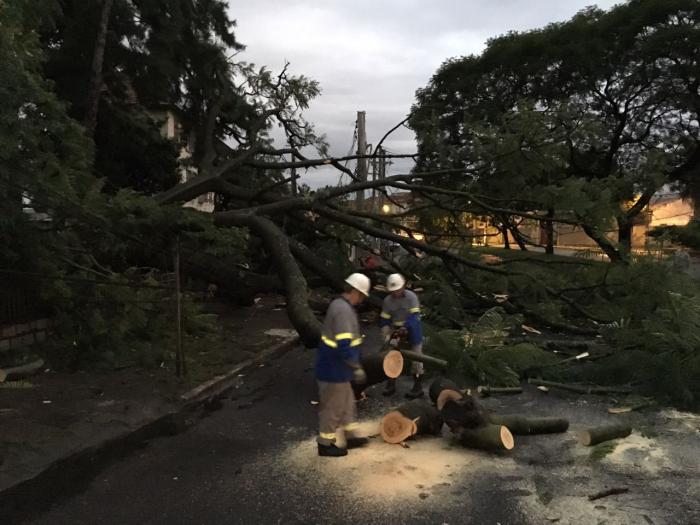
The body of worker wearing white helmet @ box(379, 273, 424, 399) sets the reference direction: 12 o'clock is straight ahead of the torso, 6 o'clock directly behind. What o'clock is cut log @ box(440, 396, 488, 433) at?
The cut log is roughly at 10 o'clock from the worker wearing white helmet.

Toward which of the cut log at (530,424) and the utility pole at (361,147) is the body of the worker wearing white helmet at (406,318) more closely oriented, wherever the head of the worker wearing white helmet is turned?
the cut log

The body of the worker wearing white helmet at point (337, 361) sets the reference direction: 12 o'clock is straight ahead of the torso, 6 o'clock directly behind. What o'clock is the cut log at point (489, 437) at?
The cut log is roughly at 12 o'clock from the worker wearing white helmet.

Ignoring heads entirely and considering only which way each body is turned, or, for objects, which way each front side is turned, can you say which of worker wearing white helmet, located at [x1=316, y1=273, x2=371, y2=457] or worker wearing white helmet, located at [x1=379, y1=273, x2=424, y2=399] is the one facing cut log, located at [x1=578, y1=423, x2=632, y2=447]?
worker wearing white helmet, located at [x1=316, y1=273, x2=371, y2=457]

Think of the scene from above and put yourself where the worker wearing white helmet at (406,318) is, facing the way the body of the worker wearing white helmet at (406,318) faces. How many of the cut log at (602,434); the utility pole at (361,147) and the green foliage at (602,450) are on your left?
2

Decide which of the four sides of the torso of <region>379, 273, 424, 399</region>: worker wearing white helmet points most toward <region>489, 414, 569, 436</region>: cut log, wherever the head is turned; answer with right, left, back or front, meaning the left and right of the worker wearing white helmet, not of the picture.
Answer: left

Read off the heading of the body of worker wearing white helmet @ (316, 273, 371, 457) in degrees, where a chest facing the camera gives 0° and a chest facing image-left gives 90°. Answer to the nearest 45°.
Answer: approximately 270°

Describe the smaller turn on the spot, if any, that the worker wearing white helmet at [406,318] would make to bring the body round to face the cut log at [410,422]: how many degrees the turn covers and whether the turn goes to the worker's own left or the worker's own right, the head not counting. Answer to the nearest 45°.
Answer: approximately 45° to the worker's own left

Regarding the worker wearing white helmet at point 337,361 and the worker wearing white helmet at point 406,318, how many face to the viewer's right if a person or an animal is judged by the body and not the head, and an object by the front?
1
